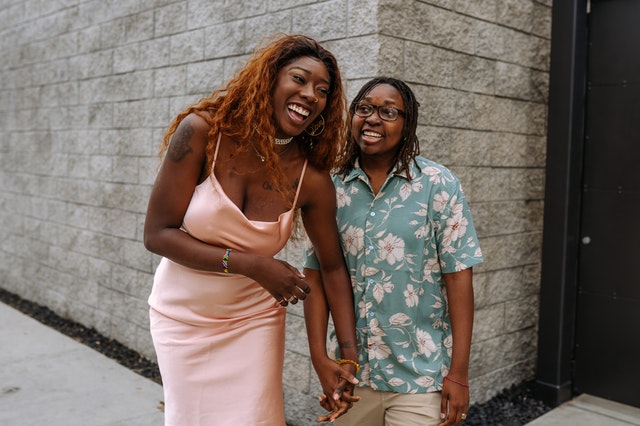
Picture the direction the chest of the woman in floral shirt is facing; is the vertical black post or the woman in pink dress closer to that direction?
the woman in pink dress

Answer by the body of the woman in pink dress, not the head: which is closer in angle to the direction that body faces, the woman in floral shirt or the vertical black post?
the woman in floral shirt

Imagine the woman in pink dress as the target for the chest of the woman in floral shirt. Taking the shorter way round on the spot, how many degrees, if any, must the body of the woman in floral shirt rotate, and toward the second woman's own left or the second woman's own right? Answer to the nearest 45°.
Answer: approximately 45° to the second woman's own right

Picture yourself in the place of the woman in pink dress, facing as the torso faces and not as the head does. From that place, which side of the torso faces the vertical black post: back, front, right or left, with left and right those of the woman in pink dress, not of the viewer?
left

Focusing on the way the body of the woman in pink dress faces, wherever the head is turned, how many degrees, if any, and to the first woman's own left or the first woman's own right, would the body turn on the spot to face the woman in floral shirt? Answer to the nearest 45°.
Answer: approximately 45° to the first woman's own left

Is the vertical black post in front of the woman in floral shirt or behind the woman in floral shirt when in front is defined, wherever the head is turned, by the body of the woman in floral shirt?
behind

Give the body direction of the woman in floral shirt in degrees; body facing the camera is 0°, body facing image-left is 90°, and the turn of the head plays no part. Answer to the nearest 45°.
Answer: approximately 45°
